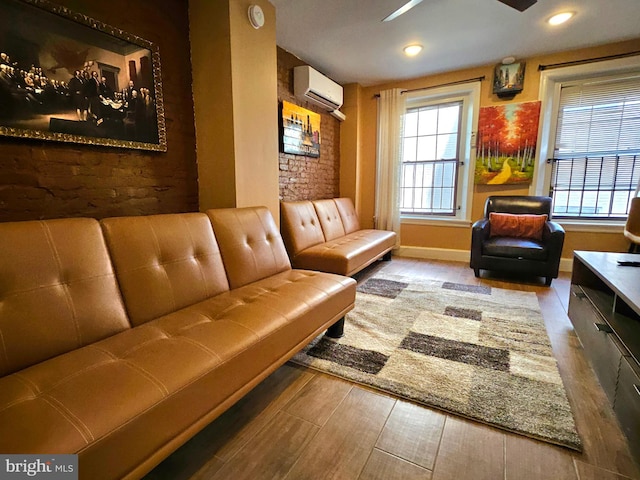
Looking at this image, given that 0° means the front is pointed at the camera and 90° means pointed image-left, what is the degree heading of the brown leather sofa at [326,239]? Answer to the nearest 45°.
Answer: approximately 315°

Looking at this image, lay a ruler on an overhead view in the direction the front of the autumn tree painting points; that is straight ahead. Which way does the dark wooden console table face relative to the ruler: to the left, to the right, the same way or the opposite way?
to the right

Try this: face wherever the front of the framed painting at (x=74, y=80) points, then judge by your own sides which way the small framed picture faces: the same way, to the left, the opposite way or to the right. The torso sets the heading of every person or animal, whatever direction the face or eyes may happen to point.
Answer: to the right

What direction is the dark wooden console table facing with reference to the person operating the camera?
facing to the left of the viewer

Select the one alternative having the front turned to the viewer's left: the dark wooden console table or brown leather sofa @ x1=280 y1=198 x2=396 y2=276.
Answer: the dark wooden console table

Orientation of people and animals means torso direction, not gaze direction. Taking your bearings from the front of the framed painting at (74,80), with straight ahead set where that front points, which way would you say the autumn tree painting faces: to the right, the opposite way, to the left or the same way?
to the right

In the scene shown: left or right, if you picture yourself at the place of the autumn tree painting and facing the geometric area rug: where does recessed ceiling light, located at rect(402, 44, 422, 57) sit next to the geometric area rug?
right
